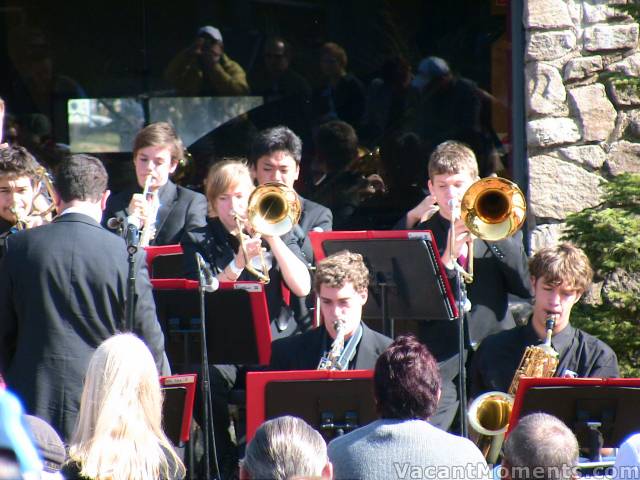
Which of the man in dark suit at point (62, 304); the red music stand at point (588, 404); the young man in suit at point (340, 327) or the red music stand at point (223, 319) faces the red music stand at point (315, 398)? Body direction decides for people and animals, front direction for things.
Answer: the young man in suit at point (340, 327)

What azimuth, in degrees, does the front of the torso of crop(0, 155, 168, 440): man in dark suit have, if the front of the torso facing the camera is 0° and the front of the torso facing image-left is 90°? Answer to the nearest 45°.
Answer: approximately 180°

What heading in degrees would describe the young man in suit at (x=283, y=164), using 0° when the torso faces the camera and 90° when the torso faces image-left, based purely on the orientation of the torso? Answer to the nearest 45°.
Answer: approximately 0°

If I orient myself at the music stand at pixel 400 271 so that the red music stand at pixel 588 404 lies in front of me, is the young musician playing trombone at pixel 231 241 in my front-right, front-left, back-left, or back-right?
back-right

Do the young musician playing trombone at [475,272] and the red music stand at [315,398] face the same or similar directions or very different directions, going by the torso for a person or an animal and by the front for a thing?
very different directions

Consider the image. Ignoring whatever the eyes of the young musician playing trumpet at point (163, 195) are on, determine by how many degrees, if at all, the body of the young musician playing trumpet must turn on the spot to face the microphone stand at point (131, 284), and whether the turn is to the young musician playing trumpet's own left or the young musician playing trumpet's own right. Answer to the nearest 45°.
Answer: approximately 45° to the young musician playing trumpet's own left

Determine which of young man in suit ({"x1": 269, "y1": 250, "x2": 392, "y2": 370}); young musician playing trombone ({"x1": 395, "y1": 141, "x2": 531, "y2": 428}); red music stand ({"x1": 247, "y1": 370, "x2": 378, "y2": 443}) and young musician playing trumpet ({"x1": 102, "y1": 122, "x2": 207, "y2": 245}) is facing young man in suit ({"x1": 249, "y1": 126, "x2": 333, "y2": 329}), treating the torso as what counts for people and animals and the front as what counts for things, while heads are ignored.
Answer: the red music stand

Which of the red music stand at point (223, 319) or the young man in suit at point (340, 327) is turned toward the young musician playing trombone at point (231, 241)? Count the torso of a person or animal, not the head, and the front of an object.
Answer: the red music stand

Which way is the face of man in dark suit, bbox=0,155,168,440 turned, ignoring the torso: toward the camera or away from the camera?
away from the camera

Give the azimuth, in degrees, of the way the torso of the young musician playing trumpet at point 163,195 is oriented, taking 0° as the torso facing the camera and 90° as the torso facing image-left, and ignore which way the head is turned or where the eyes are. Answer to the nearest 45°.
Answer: approximately 45°

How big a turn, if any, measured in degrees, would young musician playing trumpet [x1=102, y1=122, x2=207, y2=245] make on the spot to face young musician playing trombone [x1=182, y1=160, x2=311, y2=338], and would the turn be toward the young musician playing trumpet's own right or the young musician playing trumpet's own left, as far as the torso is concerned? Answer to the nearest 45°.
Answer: approximately 90° to the young musician playing trumpet's own left

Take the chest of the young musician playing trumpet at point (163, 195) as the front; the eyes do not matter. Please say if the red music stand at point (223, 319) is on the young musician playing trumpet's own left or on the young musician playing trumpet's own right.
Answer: on the young musician playing trumpet's own left

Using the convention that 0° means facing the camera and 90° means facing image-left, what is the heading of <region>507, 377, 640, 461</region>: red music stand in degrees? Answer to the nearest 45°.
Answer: approximately 180°

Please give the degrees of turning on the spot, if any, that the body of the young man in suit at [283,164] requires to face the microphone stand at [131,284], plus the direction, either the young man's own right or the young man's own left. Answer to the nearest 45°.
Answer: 0° — they already face it
